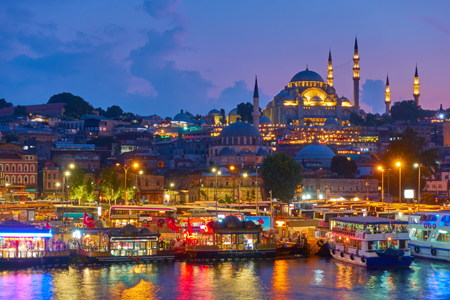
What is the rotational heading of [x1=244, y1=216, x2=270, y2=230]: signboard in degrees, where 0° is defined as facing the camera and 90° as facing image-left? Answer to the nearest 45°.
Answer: approximately 0°

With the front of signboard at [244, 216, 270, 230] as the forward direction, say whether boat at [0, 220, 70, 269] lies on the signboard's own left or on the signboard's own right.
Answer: on the signboard's own right

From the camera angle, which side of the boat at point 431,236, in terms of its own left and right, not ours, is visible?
left

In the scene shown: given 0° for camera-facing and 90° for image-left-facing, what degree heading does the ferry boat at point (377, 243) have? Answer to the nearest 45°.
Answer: approximately 135°

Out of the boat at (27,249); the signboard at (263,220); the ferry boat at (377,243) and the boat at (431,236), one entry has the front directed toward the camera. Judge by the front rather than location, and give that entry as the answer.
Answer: the signboard

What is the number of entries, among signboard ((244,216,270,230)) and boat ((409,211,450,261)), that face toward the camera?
1

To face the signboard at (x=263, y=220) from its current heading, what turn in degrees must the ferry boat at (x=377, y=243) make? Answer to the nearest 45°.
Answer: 0° — it already faces it
